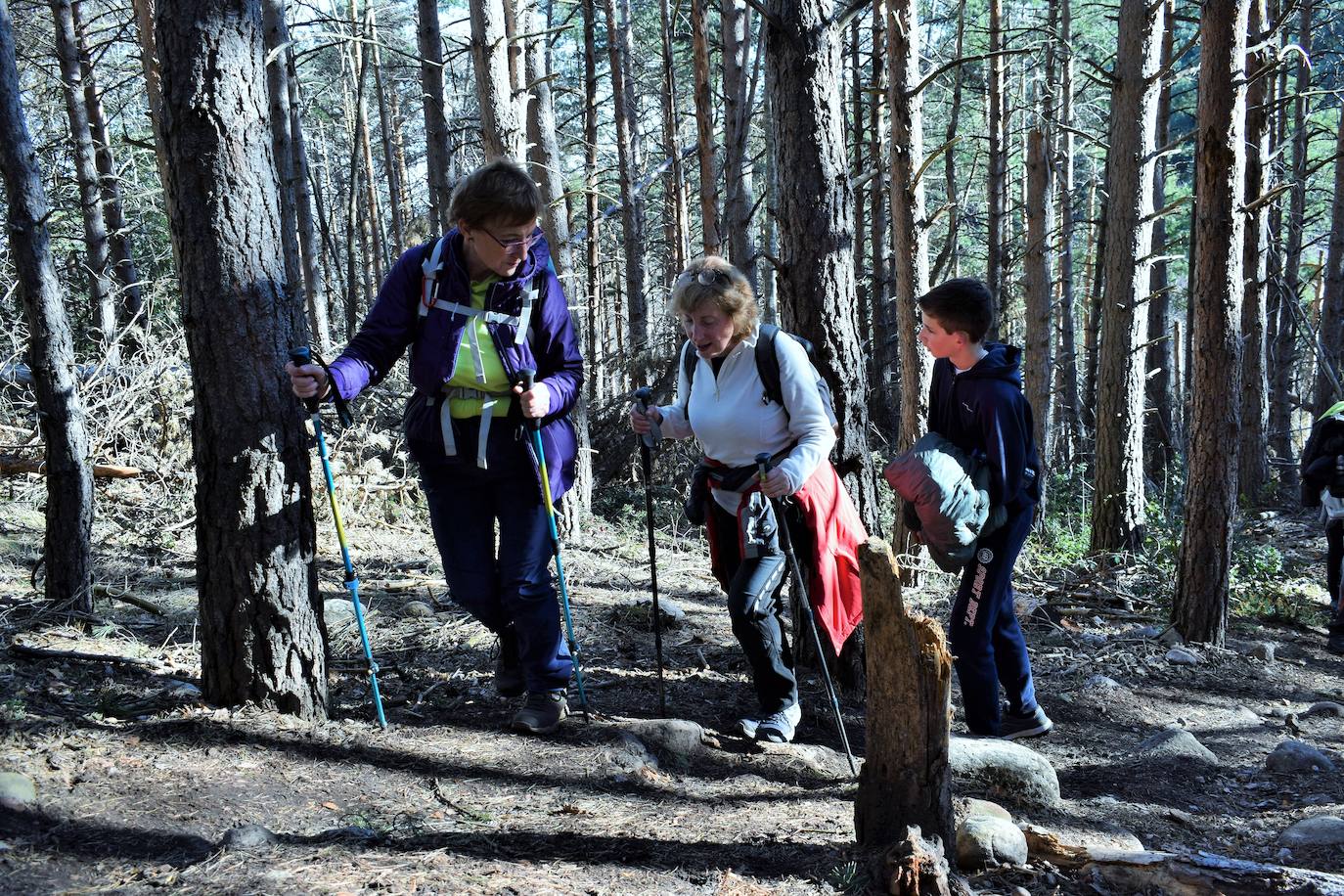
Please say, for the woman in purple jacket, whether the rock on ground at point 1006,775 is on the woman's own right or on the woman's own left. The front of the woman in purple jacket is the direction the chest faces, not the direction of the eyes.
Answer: on the woman's own left

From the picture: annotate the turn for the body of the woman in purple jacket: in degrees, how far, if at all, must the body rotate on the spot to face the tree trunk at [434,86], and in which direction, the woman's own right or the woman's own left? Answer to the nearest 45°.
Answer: approximately 180°

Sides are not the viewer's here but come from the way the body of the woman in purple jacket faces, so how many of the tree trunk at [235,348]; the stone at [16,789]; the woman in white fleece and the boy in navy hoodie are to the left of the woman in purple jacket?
2

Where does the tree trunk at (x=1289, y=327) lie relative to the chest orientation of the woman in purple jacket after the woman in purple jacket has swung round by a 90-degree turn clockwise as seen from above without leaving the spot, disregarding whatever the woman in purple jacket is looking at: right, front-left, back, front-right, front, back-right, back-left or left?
back-right

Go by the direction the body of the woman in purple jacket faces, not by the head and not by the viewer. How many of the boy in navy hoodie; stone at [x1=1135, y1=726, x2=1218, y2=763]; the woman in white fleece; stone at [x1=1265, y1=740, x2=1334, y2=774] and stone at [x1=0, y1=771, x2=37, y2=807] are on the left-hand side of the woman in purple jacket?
4

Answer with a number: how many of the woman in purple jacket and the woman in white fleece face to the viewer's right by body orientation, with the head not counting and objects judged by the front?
0

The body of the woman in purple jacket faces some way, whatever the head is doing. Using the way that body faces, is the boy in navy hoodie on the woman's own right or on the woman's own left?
on the woman's own left

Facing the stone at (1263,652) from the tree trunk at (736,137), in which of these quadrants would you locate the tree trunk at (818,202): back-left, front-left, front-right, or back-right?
front-right

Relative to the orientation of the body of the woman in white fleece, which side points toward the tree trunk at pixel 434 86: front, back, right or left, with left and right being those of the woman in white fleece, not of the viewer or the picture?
right

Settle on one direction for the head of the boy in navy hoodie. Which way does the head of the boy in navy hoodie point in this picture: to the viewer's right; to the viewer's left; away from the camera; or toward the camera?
to the viewer's left

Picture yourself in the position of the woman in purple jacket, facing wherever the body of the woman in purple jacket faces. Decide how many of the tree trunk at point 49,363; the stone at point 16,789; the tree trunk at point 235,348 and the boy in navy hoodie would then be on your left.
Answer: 1

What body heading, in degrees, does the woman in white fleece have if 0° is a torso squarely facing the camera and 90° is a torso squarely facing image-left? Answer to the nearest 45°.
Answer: approximately 45°

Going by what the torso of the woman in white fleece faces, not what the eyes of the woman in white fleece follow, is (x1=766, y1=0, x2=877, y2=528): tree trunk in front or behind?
behind

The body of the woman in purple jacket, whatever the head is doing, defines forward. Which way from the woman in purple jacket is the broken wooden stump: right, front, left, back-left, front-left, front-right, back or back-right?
front-left

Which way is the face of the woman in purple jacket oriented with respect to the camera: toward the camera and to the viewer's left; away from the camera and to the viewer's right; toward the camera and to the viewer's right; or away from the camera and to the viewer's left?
toward the camera and to the viewer's right

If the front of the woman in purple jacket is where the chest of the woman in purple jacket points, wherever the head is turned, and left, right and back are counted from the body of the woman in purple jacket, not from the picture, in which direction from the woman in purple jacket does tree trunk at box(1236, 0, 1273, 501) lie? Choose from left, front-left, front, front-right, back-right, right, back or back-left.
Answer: back-left
